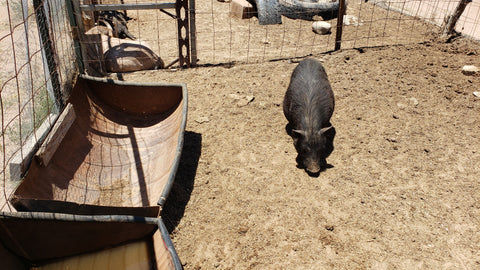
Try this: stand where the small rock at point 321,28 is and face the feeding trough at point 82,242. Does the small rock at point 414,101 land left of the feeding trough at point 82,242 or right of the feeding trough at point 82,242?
left

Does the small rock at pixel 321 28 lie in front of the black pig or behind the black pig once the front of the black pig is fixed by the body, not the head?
behind

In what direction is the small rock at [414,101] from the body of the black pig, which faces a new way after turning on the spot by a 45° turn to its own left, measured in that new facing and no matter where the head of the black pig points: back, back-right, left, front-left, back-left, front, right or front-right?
left

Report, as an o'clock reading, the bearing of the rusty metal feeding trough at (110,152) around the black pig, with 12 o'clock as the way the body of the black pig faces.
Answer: The rusty metal feeding trough is roughly at 2 o'clock from the black pig.

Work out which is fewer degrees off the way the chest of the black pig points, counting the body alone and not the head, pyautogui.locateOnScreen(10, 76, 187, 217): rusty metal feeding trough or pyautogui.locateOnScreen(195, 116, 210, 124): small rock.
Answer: the rusty metal feeding trough

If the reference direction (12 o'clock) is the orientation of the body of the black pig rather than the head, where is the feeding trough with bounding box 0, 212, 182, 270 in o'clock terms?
The feeding trough is roughly at 1 o'clock from the black pig.

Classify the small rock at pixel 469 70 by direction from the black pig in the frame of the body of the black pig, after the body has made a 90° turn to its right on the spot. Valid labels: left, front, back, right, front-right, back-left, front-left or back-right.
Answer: back-right

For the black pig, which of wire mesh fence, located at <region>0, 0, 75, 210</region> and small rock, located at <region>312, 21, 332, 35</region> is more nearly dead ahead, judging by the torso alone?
the wire mesh fence

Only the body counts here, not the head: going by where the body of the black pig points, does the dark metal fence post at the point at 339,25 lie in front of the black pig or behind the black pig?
behind

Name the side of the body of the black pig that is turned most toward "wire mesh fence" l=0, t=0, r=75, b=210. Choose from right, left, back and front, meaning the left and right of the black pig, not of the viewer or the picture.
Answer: right

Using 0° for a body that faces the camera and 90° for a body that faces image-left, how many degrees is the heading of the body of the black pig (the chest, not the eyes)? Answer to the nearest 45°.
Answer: approximately 0°

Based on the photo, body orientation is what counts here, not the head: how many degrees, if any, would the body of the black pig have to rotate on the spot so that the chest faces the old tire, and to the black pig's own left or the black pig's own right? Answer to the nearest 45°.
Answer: approximately 180°

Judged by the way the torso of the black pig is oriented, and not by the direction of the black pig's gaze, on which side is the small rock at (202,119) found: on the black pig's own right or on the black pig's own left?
on the black pig's own right
